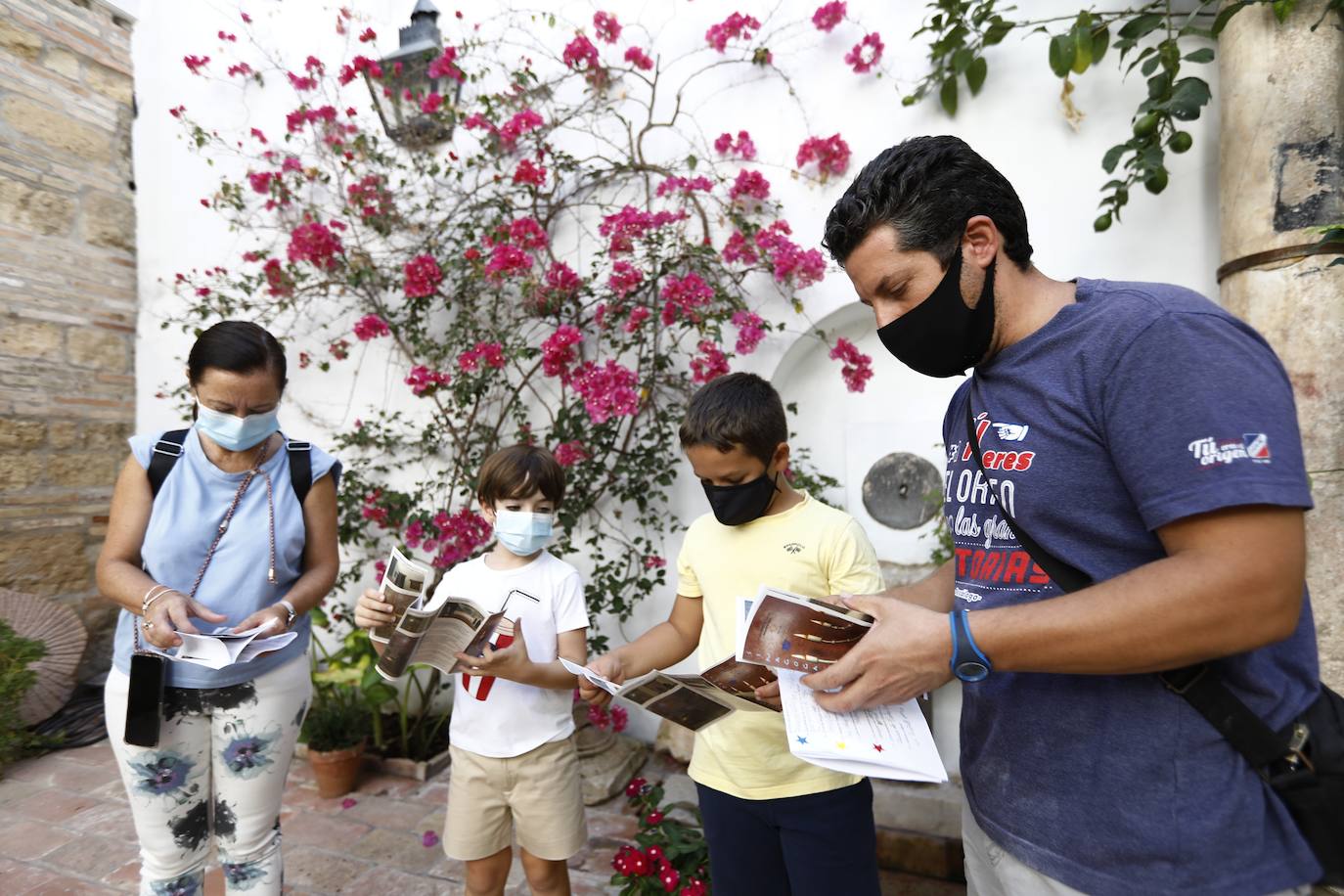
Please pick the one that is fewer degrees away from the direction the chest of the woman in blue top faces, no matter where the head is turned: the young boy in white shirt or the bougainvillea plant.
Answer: the young boy in white shirt

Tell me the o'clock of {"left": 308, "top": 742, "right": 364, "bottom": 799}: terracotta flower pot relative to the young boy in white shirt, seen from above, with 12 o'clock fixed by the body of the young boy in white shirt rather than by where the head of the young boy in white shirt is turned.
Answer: The terracotta flower pot is roughly at 5 o'clock from the young boy in white shirt.

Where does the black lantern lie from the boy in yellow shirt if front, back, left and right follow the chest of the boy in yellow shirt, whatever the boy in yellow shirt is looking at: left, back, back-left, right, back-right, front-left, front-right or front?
right

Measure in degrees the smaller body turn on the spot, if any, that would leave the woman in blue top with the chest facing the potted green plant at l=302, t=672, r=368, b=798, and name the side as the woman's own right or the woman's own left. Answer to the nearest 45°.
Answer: approximately 180°

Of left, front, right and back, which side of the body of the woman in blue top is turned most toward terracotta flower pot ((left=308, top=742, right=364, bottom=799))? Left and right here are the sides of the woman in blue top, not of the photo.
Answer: back

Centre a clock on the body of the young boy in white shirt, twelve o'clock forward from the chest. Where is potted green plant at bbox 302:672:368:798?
The potted green plant is roughly at 5 o'clock from the young boy in white shirt.

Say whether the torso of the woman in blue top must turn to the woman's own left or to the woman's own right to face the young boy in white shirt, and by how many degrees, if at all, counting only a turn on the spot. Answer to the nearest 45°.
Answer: approximately 45° to the woman's own left

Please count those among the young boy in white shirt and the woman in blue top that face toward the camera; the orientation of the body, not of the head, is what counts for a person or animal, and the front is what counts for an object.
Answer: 2
